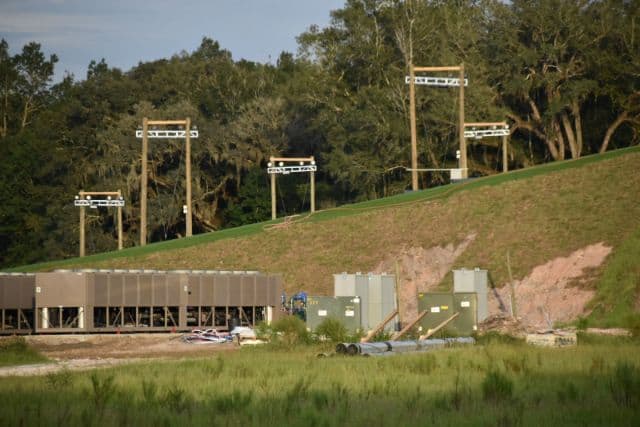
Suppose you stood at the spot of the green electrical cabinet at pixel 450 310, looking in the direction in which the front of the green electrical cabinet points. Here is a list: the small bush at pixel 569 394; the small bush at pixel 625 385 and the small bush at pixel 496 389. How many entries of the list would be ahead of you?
3

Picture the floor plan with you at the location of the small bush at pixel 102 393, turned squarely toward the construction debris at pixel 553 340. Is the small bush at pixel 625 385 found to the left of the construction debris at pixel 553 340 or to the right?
right

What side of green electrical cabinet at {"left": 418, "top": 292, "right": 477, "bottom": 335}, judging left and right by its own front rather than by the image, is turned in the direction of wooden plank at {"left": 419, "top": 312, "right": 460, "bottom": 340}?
front

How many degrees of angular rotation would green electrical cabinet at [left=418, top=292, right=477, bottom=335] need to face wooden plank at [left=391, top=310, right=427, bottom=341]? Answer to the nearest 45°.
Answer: approximately 45° to its right

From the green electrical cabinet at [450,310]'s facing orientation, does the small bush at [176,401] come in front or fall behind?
in front

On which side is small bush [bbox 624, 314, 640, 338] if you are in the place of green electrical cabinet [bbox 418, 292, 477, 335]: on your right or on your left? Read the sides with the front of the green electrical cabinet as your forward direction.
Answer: on your left

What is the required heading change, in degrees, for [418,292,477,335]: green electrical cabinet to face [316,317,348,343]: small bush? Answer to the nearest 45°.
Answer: approximately 45° to its right

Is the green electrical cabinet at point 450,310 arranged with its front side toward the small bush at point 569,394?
yes

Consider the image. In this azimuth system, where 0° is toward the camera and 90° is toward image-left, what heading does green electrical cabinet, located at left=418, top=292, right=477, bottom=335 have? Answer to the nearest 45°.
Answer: approximately 0°

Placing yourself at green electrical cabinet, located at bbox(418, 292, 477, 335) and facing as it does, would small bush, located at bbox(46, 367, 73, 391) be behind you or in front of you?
in front

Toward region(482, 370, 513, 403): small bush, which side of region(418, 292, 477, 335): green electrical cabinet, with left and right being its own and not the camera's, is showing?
front

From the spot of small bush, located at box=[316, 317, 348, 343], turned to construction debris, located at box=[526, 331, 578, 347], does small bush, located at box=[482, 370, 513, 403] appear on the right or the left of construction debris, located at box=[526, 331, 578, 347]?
right
